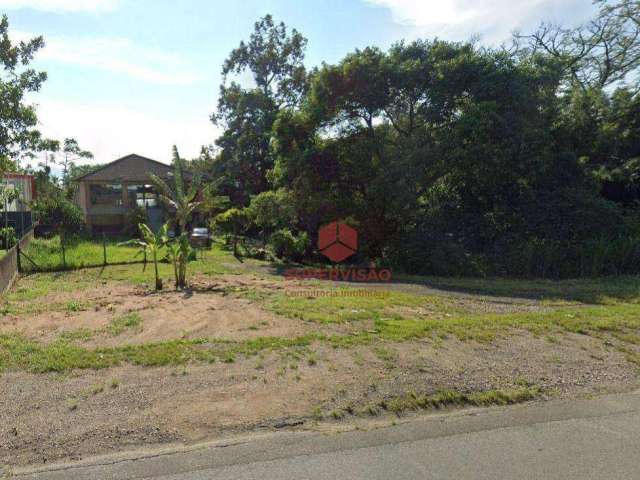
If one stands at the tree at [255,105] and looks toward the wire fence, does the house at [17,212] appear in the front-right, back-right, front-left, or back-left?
front-right

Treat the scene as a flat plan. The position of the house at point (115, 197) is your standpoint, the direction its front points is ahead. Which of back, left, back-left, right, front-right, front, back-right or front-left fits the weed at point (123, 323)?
front

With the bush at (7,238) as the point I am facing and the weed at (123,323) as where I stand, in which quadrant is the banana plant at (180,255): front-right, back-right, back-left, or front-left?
front-right

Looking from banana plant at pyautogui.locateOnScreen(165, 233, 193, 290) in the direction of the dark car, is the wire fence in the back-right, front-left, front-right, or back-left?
front-left

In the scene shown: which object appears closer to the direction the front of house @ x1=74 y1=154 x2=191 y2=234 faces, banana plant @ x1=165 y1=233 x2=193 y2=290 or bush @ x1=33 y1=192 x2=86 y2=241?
the banana plant

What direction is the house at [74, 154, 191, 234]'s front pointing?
toward the camera

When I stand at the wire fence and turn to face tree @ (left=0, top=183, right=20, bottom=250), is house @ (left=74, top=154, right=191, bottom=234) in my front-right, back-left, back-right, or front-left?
front-right
